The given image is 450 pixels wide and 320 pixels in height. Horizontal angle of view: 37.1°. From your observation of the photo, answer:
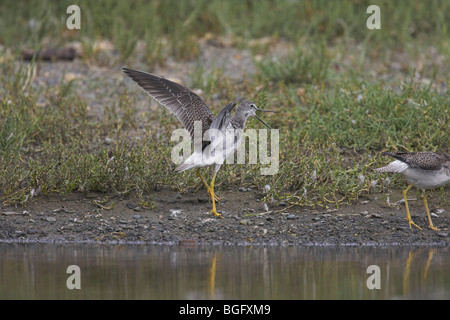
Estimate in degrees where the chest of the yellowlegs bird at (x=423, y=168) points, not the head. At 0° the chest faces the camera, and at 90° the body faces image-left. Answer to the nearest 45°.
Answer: approximately 270°

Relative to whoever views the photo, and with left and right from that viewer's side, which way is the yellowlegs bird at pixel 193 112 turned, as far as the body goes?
facing to the right of the viewer

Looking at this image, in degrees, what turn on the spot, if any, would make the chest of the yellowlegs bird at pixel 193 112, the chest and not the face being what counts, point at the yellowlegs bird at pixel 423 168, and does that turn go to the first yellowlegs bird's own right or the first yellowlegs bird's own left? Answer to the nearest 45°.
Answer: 0° — it already faces it

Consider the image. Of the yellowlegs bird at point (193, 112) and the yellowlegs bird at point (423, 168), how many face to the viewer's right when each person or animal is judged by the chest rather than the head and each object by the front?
2

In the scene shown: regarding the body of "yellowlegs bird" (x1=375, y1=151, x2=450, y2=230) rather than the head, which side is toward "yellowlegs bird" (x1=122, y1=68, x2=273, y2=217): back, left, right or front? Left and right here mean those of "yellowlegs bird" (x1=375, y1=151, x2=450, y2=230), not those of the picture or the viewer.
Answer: back
